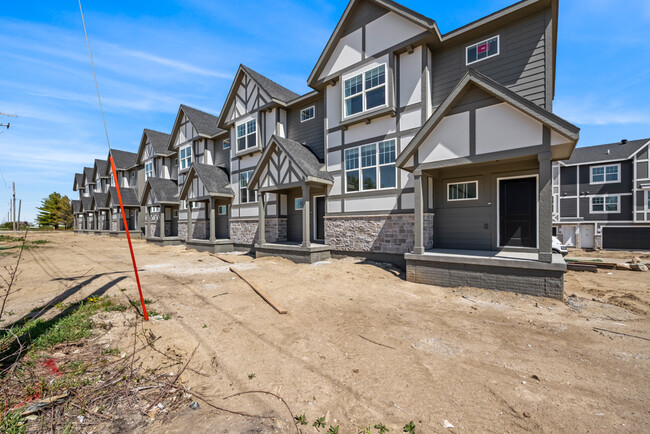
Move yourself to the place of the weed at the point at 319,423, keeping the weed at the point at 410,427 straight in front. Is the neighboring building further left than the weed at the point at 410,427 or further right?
left

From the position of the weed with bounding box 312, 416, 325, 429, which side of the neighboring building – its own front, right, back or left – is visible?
front

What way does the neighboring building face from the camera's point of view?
toward the camera

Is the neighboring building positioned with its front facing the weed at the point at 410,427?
yes

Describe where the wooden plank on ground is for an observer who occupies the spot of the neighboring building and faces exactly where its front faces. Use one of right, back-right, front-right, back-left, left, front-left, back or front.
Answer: front

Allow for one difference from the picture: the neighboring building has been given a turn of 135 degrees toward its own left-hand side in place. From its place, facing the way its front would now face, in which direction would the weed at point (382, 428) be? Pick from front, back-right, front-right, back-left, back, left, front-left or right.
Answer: back-right
